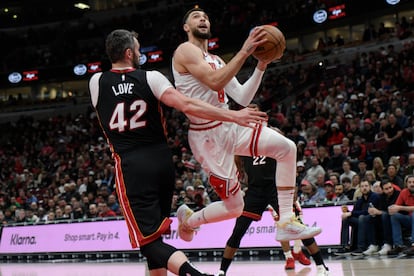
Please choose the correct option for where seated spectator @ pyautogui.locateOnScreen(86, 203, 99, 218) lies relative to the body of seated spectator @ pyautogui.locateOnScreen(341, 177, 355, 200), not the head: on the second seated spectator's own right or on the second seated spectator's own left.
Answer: on the second seated spectator's own right

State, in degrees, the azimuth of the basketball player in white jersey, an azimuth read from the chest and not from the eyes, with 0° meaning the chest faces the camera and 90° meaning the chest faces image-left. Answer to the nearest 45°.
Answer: approximately 315°

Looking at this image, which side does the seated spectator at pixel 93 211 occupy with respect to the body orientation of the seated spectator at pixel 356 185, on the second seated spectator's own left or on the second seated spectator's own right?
on the second seated spectator's own right

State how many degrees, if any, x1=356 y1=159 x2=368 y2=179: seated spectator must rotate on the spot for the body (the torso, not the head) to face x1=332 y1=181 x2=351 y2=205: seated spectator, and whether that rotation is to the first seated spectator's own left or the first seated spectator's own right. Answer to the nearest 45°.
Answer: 0° — they already face them

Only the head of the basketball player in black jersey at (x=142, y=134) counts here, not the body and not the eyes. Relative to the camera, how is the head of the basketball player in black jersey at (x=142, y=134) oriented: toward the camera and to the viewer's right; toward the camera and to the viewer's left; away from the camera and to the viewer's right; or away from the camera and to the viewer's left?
away from the camera and to the viewer's right

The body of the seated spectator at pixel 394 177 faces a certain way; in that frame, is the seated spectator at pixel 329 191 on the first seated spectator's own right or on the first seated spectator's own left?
on the first seated spectator's own right

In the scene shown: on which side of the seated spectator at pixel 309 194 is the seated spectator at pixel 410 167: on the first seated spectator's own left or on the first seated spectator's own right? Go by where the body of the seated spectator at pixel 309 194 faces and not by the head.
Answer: on the first seated spectator's own left

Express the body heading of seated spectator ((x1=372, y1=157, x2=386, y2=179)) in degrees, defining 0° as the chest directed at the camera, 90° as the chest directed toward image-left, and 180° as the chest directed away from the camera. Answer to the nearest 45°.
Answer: approximately 45°

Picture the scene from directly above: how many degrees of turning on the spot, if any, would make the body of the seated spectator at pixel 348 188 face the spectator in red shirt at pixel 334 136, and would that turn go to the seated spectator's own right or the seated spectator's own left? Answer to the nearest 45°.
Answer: approximately 135° to the seated spectator's own right
